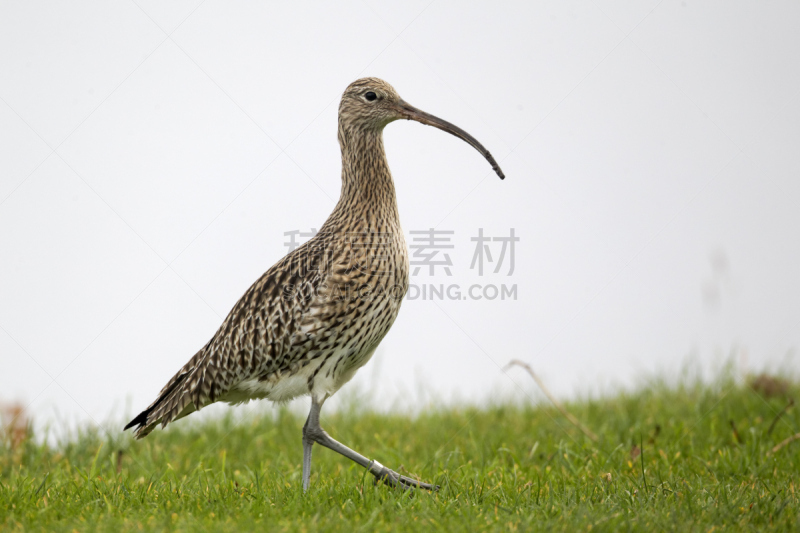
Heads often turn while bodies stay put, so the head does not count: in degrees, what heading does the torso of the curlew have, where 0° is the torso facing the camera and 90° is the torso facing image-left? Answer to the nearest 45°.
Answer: approximately 270°
